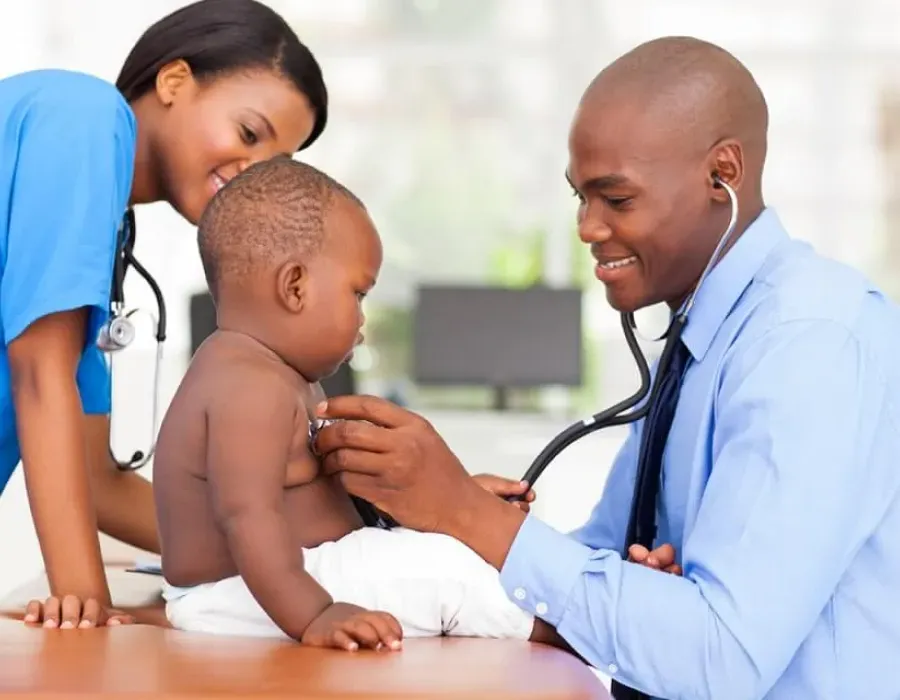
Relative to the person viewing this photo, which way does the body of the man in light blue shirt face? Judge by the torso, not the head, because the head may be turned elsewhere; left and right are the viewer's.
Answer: facing to the left of the viewer

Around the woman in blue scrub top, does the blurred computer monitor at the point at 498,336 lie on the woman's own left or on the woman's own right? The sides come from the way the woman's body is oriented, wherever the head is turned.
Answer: on the woman's own left

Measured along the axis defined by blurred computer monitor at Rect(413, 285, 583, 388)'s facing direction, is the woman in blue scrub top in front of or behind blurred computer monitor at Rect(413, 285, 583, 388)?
in front

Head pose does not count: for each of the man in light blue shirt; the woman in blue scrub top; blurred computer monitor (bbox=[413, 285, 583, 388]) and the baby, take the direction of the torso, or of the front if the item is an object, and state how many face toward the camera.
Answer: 1

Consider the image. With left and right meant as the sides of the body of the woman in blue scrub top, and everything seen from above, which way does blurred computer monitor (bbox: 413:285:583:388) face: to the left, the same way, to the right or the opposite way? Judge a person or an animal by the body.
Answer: to the right

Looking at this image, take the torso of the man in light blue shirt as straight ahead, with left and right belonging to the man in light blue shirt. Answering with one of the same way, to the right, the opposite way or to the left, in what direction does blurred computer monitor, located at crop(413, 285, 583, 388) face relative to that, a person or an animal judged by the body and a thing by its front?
to the left

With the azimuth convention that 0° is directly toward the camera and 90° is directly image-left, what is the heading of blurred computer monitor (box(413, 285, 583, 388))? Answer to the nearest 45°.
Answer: approximately 0°

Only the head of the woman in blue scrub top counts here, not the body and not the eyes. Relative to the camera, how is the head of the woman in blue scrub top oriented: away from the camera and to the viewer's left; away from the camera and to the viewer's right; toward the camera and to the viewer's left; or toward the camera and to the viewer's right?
toward the camera and to the viewer's right

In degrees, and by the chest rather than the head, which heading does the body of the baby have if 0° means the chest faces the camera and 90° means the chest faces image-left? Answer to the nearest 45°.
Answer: approximately 270°

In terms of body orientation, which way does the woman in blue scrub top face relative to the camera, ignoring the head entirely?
to the viewer's right

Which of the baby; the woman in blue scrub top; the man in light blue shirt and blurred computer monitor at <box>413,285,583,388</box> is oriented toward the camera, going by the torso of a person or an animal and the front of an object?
the blurred computer monitor

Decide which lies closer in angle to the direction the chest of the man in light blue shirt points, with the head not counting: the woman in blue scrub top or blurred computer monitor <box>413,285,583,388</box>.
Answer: the woman in blue scrub top
